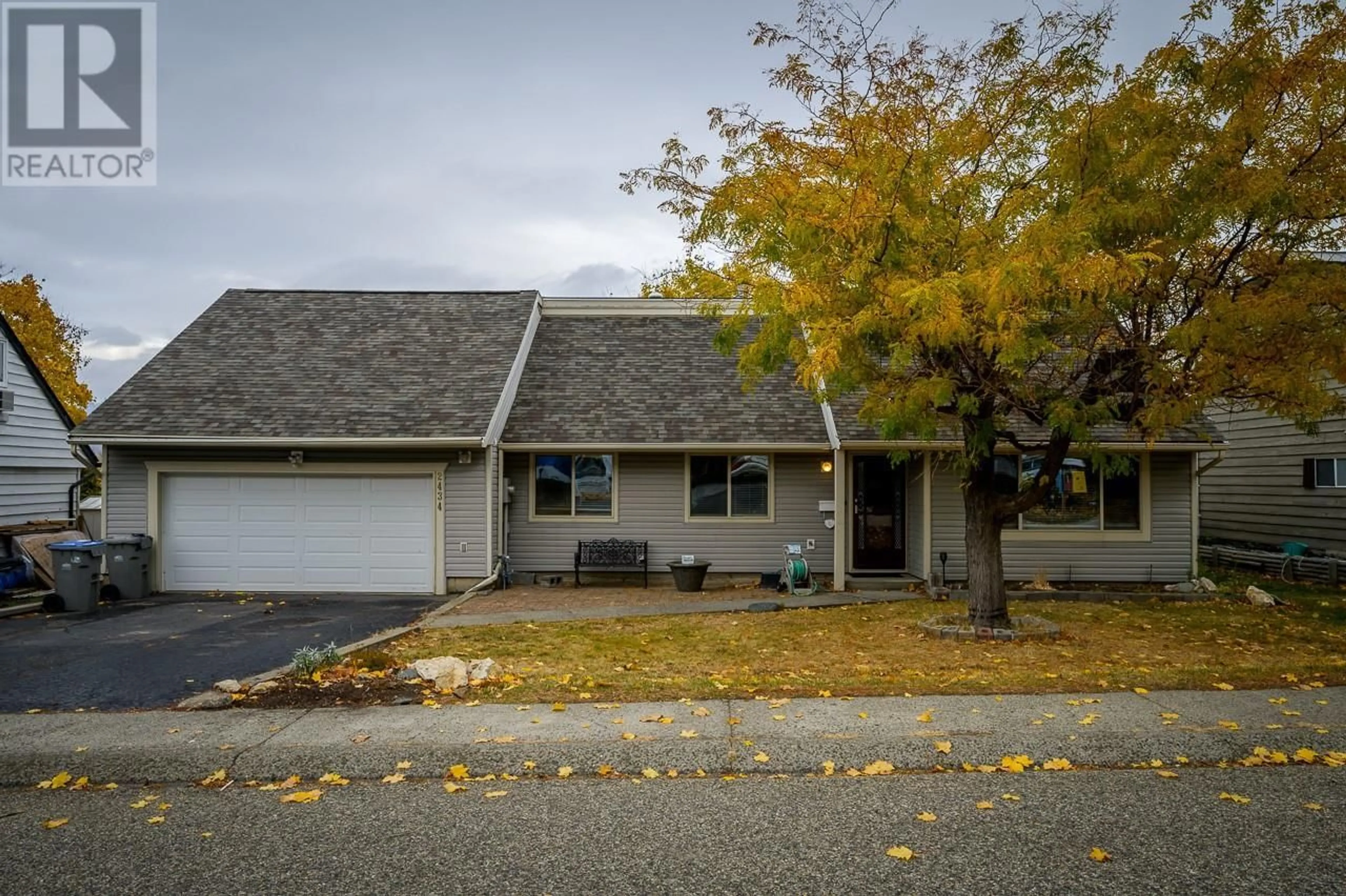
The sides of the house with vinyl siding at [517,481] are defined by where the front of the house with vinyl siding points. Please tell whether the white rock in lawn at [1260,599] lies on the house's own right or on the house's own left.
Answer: on the house's own left

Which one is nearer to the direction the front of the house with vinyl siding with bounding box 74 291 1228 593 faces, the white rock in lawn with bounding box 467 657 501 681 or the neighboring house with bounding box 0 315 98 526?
the white rock in lawn

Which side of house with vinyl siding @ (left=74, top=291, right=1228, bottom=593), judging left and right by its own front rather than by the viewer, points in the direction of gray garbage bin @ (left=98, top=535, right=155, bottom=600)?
right

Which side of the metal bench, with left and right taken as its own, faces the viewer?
front

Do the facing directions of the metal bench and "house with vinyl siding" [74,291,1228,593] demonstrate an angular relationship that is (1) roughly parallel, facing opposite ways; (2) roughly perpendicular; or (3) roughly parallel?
roughly parallel

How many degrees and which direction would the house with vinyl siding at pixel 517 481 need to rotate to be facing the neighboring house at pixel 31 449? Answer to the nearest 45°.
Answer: approximately 90° to its right

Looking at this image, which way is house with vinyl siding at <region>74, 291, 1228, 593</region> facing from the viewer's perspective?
toward the camera

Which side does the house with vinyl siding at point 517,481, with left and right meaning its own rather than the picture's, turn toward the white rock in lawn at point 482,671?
front

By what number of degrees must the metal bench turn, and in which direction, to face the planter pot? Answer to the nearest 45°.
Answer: approximately 45° to its left

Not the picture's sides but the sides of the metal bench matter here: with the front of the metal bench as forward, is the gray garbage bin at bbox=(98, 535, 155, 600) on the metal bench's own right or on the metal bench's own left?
on the metal bench's own right

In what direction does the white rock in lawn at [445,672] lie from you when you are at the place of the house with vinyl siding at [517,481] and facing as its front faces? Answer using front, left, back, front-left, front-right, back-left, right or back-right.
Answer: front

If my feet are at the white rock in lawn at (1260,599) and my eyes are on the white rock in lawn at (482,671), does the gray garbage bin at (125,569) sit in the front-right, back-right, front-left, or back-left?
front-right

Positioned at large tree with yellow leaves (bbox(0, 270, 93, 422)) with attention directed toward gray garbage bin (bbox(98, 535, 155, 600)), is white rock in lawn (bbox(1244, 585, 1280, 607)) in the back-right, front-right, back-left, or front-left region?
front-left

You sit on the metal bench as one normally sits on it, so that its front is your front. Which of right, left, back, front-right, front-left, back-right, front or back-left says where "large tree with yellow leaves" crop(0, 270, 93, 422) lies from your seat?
back-right

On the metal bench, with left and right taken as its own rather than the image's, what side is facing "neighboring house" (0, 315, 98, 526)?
right

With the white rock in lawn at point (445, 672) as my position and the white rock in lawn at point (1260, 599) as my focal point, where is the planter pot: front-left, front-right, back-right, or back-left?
front-left
